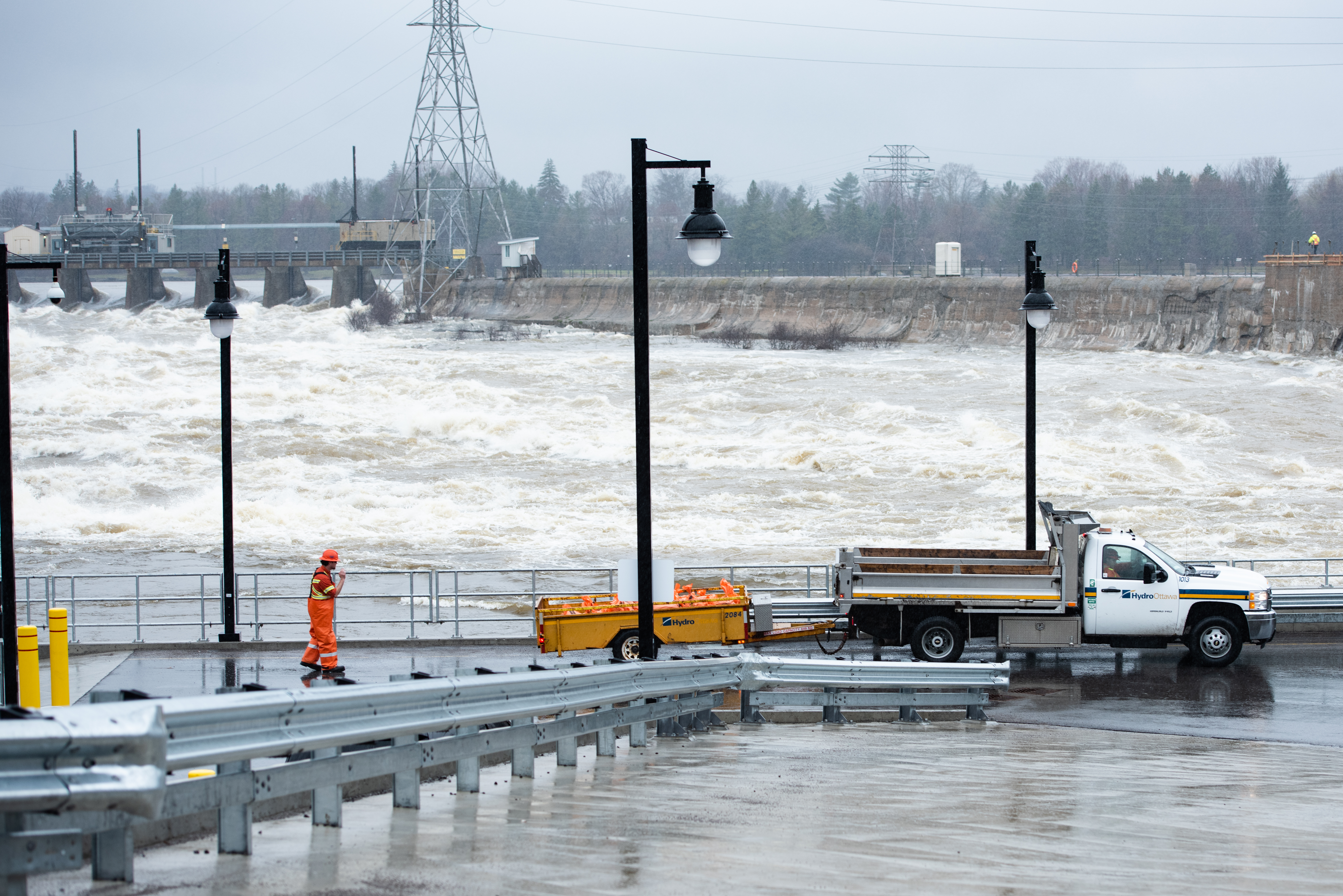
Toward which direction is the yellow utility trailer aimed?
to the viewer's right

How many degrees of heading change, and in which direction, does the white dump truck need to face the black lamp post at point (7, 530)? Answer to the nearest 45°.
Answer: approximately 135° to its right

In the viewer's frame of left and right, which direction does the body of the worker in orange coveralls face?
facing to the right of the viewer

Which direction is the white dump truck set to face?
to the viewer's right

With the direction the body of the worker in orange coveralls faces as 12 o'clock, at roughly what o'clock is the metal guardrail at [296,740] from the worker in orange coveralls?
The metal guardrail is roughly at 3 o'clock from the worker in orange coveralls.

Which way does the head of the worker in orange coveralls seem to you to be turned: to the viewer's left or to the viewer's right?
to the viewer's right

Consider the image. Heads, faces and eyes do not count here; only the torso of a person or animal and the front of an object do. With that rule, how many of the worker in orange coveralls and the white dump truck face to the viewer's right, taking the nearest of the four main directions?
2

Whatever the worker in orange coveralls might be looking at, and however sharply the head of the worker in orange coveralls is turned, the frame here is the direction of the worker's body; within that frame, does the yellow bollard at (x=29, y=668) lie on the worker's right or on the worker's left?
on the worker's right

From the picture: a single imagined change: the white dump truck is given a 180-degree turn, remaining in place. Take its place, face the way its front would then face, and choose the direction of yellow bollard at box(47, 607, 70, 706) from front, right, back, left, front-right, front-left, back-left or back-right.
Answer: front-left
